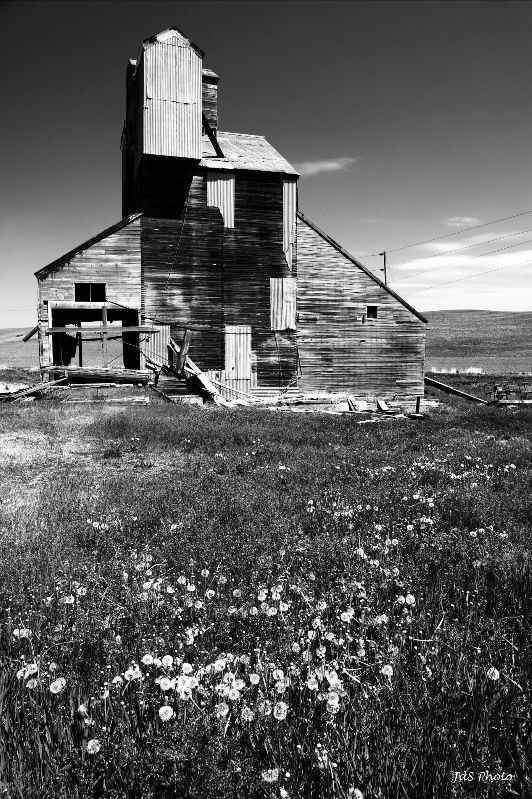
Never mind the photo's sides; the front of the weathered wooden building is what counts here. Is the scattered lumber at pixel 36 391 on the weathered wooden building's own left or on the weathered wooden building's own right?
on the weathered wooden building's own right

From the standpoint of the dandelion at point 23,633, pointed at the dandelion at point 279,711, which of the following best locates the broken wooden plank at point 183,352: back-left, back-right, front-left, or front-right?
back-left

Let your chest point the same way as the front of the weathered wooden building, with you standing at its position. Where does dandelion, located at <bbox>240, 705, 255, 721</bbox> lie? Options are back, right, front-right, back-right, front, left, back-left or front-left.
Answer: front

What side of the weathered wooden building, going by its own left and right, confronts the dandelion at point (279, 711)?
front

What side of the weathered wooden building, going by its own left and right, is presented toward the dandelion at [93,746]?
front

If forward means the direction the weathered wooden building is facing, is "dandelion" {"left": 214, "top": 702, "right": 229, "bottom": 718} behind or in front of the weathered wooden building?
in front

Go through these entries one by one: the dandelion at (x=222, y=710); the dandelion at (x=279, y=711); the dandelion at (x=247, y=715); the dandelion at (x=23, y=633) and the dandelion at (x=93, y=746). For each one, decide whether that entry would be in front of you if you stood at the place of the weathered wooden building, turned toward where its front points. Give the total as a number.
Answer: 5

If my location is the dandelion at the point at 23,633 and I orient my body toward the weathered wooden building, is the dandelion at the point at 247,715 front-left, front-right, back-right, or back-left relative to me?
back-right

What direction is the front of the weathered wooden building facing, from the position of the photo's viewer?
facing the viewer

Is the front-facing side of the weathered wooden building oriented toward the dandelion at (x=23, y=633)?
yes
